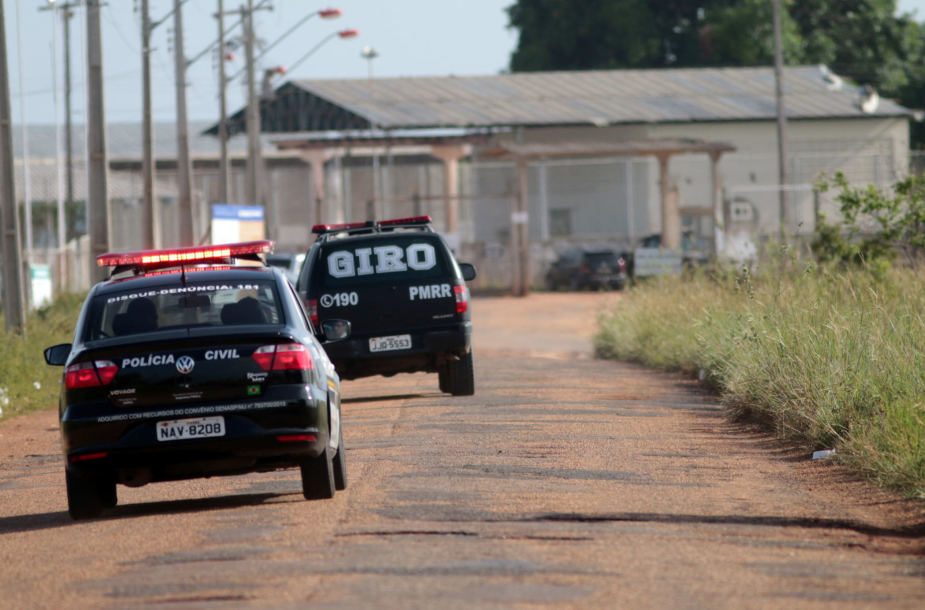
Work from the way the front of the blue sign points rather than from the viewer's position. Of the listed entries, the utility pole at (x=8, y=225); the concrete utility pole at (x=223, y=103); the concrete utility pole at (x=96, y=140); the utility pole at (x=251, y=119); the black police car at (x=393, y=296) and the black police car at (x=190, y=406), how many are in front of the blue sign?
4

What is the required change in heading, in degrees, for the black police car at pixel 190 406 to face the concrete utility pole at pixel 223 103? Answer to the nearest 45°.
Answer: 0° — it already faces it

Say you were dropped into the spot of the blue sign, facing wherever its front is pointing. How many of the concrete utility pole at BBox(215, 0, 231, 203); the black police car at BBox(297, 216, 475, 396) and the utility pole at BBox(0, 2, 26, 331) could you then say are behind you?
1

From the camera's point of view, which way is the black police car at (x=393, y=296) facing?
away from the camera

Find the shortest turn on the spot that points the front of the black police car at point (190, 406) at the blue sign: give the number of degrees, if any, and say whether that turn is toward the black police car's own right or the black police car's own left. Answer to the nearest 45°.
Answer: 0° — it already faces it

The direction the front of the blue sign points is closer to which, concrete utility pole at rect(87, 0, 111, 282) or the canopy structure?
the concrete utility pole

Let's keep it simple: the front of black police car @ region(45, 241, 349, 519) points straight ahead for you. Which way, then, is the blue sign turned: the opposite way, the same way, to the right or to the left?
the opposite way

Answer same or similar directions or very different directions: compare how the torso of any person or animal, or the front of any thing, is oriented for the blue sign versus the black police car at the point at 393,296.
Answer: very different directions

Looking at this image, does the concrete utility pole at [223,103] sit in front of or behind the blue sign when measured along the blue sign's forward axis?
behind

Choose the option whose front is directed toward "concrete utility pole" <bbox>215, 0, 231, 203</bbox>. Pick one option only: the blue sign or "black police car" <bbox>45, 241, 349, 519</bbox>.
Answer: the black police car

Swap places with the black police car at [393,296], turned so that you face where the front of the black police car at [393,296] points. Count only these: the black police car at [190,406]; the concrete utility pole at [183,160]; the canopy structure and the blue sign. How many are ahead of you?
3

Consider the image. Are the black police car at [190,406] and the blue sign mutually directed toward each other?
yes

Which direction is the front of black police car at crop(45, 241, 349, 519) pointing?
away from the camera
